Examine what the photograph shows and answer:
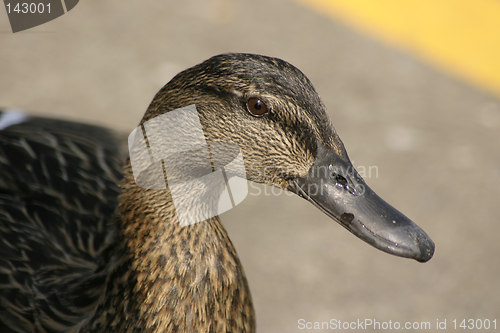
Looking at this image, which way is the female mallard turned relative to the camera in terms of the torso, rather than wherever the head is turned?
to the viewer's right
